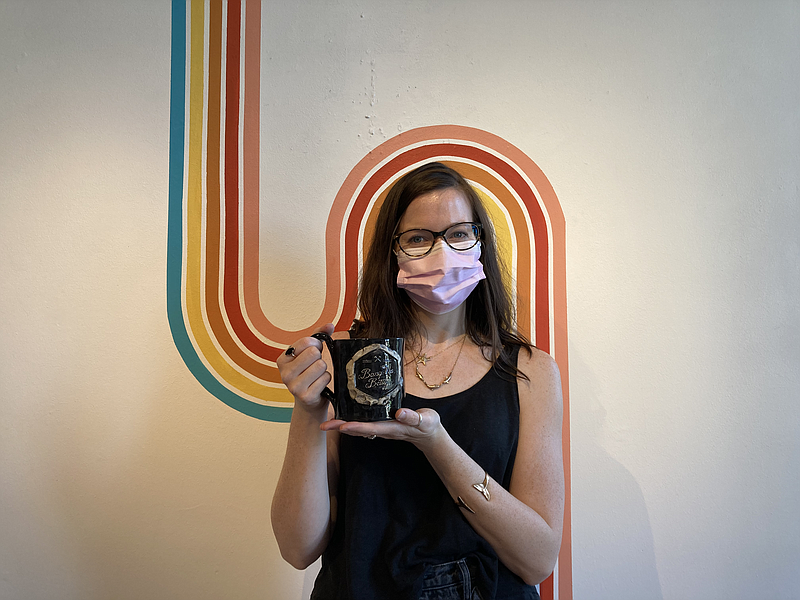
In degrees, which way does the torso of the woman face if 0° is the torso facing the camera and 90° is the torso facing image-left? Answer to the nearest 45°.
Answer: approximately 0°
